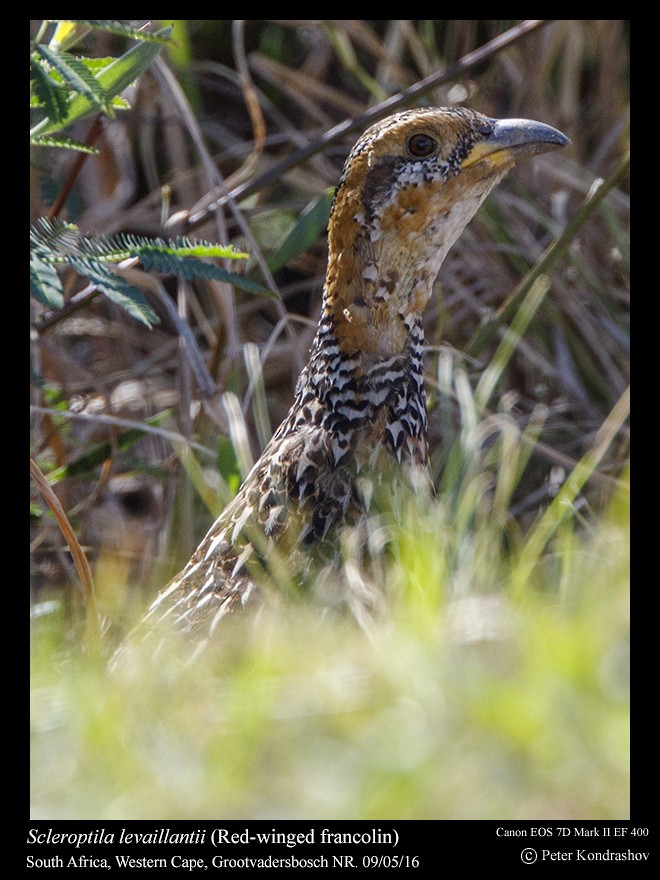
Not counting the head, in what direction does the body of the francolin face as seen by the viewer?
to the viewer's right
